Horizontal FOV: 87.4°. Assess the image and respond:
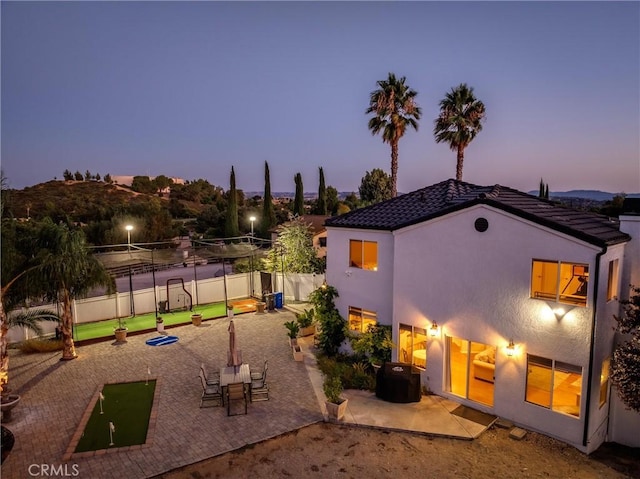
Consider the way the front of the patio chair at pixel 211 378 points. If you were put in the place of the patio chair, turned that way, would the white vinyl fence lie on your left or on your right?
on your left

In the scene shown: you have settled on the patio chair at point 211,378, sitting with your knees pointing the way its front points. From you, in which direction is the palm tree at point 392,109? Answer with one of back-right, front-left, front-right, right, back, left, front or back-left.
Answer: front-left

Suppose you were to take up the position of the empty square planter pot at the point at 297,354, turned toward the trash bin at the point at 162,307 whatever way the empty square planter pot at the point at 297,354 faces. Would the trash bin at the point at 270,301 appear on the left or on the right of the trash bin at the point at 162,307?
right

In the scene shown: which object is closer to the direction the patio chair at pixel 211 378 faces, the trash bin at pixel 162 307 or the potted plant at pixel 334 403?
the potted plant

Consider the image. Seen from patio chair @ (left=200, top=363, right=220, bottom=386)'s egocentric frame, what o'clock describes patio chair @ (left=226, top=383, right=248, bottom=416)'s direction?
patio chair @ (left=226, top=383, right=248, bottom=416) is roughly at 2 o'clock from patio chair @ (left=200, top=363, right=220, bottom=386).

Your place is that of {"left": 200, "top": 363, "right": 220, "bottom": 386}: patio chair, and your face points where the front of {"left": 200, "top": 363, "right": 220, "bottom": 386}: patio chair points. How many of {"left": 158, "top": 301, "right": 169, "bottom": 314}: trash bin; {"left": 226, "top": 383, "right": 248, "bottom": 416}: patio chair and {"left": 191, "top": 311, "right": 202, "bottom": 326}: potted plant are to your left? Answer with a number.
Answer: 2

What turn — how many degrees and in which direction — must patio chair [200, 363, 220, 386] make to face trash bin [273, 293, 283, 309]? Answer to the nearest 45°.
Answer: approximately 45° to its left

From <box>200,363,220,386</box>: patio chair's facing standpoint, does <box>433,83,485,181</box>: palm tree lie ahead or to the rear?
ahead

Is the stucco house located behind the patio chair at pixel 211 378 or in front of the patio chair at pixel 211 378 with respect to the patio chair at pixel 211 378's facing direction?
in front

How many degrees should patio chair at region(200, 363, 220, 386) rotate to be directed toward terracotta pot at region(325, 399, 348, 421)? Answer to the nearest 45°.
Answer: approximately 45° to its right

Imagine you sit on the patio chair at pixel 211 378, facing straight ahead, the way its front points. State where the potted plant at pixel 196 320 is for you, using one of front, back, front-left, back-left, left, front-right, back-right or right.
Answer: left

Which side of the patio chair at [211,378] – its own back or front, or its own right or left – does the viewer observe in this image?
right

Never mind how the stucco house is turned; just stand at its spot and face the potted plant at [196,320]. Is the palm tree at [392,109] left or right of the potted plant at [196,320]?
right

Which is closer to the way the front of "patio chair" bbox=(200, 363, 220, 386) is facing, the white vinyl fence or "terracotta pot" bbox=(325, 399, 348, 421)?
the terracotta pot

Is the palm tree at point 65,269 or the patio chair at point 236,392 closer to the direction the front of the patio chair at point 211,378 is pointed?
the patio chair

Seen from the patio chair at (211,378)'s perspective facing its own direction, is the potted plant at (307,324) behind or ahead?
ahead

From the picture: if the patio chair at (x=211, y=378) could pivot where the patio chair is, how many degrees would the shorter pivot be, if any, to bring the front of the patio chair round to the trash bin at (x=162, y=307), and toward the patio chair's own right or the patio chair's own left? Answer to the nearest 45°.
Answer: approximately 90° to the patio chair's own left
